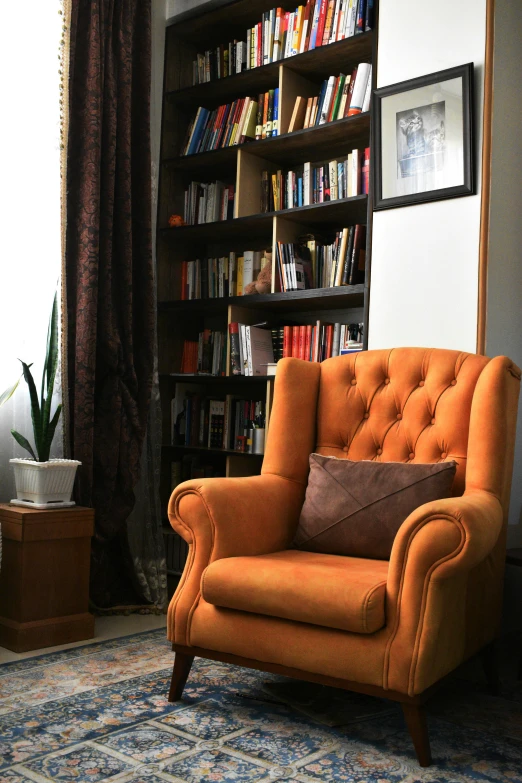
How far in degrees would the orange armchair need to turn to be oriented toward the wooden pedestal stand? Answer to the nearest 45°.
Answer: approximately 90° to its right

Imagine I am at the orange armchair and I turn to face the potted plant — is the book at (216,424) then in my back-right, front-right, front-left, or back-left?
front-right

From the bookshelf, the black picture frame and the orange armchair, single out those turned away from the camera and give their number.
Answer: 0

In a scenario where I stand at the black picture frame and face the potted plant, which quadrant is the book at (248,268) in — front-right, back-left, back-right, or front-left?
front-right

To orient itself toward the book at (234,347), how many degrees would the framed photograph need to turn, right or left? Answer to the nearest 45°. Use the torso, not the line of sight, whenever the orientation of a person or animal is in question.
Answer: approximately 90° to its right

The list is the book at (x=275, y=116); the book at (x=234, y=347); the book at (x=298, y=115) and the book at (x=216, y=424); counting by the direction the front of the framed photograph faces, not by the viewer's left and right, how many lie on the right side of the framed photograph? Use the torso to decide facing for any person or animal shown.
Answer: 4

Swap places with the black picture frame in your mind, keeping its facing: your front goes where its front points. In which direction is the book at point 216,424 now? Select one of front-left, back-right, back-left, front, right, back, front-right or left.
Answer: right

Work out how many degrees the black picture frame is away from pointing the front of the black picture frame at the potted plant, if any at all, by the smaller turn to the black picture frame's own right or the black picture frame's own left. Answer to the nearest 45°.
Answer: approximately 45° to the black picture frame's own right

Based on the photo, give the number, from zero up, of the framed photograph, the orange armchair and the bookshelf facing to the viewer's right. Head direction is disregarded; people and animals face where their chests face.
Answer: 0

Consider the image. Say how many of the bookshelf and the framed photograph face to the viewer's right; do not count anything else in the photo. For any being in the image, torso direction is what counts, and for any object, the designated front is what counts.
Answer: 0

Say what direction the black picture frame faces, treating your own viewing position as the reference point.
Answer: facing the viewer and to the left of the viewer

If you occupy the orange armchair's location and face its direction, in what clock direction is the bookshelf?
The bookshelf is roughly at 4 o'clock from the orange armchair.

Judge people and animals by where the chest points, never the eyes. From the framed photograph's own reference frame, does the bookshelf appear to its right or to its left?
on its right

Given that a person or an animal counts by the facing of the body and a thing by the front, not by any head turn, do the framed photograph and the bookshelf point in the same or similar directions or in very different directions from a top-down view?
same or similar directions
